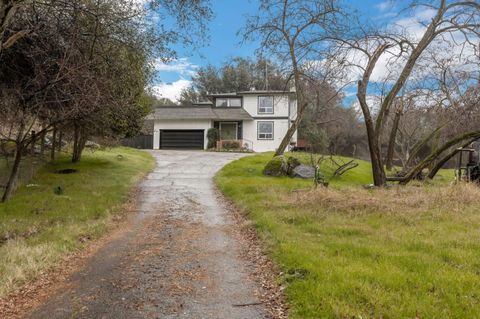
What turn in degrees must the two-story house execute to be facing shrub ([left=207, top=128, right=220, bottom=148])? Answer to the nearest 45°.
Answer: approximately 45° to its right

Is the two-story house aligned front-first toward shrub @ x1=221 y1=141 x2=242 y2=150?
yes

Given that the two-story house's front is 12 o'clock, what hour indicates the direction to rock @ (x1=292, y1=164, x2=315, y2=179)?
The rock is roughly at 12 o'clock from the two-story house.

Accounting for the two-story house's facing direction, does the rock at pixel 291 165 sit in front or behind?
in front

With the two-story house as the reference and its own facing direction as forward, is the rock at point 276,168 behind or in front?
in front

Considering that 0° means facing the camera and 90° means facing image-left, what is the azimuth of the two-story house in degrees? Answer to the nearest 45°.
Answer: approximately 0°
